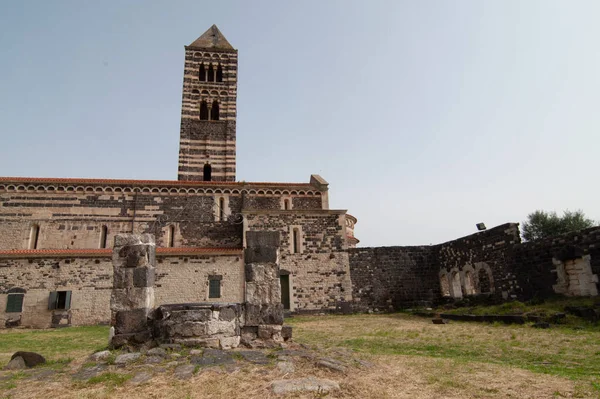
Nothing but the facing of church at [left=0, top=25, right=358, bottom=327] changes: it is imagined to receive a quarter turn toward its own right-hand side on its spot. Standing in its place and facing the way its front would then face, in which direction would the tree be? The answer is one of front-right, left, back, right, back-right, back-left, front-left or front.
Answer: right

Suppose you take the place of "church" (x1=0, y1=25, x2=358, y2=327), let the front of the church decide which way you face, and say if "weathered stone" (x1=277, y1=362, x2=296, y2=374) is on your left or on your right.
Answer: on your left

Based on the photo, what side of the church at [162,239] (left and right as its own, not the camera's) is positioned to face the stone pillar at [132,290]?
left

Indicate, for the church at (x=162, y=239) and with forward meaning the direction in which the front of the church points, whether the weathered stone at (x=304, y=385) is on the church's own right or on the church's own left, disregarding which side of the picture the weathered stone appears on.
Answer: on the church's own left

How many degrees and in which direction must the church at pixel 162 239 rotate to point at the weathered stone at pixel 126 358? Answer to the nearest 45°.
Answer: approximately 90° to its left

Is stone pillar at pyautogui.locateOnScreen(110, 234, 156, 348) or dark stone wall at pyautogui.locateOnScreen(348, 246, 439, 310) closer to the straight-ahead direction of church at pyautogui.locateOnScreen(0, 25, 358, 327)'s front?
the stone pillar

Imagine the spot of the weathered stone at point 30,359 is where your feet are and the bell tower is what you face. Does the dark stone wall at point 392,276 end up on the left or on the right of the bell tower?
right

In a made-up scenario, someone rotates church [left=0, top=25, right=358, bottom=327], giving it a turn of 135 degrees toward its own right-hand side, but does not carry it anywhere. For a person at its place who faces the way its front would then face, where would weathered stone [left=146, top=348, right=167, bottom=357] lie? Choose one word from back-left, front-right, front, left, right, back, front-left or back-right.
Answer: back-right

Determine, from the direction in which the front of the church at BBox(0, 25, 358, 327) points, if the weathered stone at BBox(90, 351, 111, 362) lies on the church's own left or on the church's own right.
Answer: on the church's own left

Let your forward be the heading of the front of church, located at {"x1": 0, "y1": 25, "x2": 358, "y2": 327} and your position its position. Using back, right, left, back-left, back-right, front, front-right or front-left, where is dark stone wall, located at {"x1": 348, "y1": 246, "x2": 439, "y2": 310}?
back

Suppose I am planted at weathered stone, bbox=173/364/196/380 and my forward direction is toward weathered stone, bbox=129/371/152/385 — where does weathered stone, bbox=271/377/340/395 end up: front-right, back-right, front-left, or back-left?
back-left

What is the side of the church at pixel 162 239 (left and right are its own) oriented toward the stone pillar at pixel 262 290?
left

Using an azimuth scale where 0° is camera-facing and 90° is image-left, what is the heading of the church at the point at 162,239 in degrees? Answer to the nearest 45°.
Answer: approximately 90°

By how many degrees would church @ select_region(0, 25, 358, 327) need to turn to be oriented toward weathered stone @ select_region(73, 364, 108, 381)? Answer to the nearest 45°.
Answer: approximately 90° to its left
